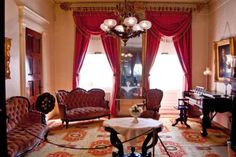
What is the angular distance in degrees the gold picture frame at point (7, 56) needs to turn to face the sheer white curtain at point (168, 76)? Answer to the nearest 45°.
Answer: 0° — it already faces it

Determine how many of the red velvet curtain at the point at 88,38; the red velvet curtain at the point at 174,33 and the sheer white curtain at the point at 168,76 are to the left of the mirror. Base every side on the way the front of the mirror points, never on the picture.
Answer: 2

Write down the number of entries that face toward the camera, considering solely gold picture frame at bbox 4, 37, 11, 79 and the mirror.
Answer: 1

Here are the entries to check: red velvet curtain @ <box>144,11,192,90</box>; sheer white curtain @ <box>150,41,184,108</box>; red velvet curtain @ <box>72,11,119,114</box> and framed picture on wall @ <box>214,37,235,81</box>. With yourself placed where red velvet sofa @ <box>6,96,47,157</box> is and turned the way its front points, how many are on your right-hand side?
0

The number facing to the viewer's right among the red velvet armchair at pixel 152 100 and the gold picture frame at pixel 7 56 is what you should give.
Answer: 1

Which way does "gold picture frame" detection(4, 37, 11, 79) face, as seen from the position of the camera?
facing to the right of the viewer

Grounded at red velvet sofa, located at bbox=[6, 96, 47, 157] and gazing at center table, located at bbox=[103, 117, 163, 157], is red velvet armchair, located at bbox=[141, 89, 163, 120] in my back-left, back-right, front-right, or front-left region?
front-left

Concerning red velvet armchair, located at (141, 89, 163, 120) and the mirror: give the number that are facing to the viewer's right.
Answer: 0

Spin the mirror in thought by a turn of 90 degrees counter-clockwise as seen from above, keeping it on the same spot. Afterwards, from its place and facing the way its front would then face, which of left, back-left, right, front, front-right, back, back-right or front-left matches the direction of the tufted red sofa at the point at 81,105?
back-right

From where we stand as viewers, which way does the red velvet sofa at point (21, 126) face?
facing the viewer and to the right of the viewer

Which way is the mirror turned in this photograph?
toward the camera

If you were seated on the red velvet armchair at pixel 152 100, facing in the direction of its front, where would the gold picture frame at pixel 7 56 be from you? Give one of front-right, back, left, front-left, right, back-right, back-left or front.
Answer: front

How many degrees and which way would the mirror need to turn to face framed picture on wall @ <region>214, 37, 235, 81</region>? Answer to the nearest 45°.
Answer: approximately 45° to its left

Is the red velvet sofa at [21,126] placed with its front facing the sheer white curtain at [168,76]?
no
